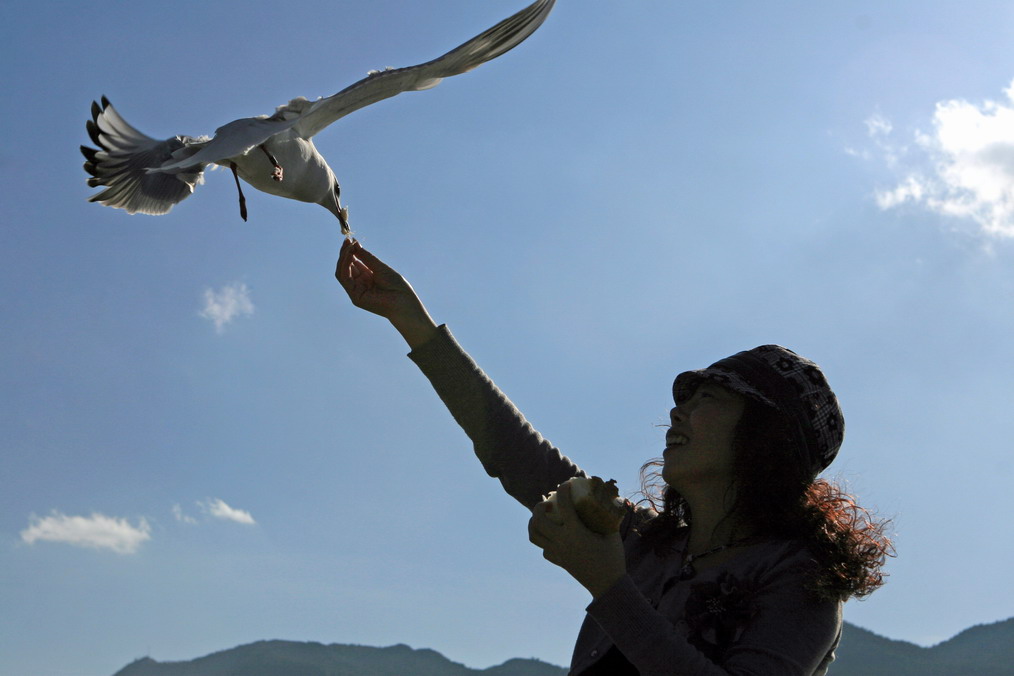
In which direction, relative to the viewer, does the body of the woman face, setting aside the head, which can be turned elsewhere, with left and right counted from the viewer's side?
facing the viewer and to the left of the viewer
